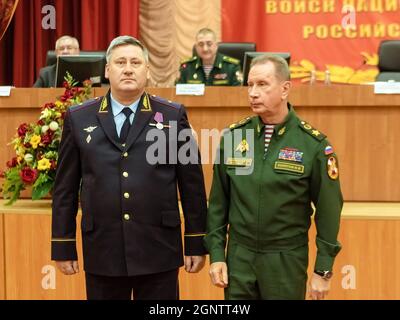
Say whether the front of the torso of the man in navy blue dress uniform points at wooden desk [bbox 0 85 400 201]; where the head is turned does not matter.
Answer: no

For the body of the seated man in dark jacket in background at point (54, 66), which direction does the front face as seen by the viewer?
toward the camera

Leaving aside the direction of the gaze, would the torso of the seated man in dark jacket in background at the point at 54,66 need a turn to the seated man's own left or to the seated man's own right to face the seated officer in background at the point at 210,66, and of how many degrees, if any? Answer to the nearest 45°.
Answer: approximately 90° to the seated man's own left

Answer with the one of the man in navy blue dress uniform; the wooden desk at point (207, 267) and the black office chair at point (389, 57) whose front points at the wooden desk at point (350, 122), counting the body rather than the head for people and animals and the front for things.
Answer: the black office chair

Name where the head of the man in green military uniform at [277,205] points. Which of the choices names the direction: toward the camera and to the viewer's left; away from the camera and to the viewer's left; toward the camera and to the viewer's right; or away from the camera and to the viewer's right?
toward the camera and to the viewer's left

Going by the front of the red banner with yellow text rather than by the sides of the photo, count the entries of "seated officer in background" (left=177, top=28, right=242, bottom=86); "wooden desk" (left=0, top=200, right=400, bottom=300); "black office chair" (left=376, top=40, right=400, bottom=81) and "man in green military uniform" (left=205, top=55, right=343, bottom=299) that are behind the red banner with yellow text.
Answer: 0

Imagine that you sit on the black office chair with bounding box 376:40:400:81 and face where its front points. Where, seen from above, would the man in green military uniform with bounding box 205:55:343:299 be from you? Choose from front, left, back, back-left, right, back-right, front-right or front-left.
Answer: front

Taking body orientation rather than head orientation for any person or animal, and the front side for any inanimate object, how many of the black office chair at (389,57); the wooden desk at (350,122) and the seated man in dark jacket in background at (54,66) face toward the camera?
3

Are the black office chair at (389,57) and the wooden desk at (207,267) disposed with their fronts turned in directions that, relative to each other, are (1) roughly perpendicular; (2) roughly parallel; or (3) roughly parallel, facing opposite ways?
roughly parallel

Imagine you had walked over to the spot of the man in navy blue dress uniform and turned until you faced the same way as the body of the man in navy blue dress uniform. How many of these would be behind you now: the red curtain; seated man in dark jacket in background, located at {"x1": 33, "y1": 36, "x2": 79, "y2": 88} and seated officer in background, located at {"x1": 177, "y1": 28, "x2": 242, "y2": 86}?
3

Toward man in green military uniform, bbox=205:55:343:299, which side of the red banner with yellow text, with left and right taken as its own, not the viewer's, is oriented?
front

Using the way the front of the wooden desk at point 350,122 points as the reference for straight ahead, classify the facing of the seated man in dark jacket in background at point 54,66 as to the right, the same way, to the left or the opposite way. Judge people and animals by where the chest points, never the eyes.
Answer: the same way

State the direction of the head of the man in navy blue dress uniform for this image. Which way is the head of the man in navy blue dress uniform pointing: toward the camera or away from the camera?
toward the camera

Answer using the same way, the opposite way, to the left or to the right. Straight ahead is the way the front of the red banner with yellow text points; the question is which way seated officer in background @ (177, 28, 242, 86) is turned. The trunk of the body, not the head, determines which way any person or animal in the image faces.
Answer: the same way

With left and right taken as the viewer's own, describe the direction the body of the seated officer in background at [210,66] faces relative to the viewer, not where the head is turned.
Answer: facing the viewer

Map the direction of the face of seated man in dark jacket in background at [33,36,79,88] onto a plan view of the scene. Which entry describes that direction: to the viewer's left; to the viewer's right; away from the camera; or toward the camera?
toward the camera
